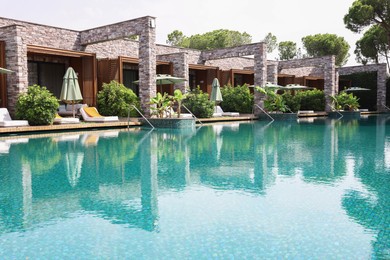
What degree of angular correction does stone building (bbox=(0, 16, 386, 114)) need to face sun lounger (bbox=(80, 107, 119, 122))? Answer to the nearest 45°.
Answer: approximately 45° to its right

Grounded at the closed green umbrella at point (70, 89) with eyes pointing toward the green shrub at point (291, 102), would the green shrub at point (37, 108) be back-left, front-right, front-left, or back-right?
back-right

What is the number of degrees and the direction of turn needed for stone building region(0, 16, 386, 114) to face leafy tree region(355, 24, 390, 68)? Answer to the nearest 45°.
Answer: approximately 90° to its left

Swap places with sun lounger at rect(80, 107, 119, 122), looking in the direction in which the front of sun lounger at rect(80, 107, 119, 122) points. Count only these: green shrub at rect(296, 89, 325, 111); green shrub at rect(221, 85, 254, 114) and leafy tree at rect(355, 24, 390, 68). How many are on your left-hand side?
3

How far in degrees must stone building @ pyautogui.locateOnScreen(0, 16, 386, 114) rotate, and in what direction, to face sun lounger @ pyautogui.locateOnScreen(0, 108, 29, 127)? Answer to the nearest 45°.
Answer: approximately 45° to its right

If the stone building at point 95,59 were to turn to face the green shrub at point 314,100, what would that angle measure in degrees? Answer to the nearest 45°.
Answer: approximately 90° to its left

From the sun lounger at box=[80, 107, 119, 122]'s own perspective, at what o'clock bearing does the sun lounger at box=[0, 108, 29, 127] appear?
the sun lounger at box=[0, 108, 29, 127] is roughly at 3 o'clock from the sun lounger at box=[80, 107, 119, 122].

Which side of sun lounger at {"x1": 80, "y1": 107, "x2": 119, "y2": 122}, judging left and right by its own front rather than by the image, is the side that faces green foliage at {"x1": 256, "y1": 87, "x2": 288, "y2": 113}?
left

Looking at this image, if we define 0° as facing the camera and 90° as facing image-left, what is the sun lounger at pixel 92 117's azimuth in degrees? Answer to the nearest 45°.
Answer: approximately 315°

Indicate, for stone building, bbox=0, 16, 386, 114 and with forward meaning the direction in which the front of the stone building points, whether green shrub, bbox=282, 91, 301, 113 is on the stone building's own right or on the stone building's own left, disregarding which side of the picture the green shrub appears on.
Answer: on the stone building's own left

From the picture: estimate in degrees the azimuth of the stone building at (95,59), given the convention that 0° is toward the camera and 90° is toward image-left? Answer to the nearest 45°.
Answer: approximately 315°
